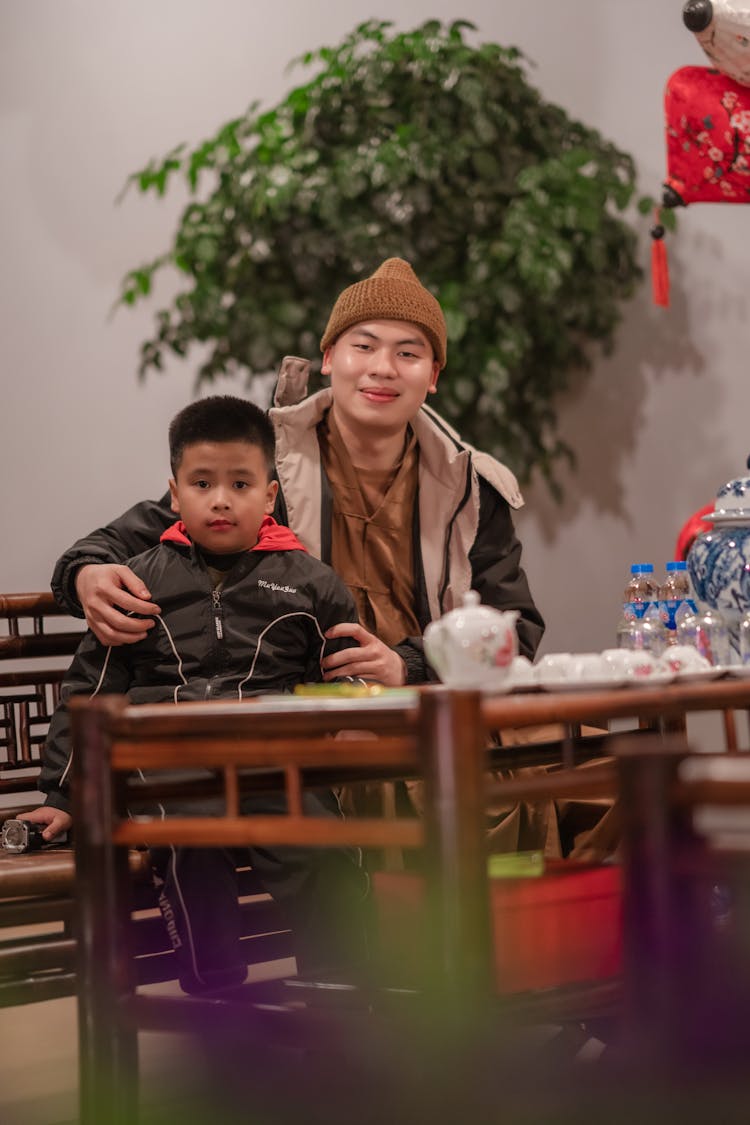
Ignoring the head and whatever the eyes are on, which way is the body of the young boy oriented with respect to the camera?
toward the camera

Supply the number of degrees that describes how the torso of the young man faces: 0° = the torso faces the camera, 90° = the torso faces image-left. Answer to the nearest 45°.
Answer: approximately 0°

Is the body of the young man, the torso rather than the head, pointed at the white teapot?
yes

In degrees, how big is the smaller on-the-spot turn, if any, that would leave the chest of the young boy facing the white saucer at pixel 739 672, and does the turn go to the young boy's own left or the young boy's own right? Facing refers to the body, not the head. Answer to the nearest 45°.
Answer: approximately 45° to the young boy's own left

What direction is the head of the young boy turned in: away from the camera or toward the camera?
toward the camera

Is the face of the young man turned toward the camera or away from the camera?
toward the camera

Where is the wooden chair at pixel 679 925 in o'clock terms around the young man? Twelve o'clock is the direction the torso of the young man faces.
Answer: The wooden chair is roughly at 12 o'clock from the young man.

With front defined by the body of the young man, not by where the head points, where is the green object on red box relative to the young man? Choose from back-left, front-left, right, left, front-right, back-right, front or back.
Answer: front

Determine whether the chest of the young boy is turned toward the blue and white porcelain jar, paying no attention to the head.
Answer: no

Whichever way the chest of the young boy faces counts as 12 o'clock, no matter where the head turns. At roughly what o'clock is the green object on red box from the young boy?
The green object on red box is roughly at 11 o'clock from the young boy.

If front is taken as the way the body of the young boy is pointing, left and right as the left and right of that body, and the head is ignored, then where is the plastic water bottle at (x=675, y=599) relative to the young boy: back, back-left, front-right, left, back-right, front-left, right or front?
left

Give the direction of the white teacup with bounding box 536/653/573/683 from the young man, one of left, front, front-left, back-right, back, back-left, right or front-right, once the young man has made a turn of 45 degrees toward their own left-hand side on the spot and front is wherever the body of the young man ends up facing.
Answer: front-right

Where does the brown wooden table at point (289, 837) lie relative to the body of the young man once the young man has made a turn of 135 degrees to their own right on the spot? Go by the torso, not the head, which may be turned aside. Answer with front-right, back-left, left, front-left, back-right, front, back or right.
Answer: back-left

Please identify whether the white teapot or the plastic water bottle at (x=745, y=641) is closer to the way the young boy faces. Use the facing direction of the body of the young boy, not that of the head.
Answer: the white teapot
